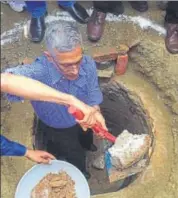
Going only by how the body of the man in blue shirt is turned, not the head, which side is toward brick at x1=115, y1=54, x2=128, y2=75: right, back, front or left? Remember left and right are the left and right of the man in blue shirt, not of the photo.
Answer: left

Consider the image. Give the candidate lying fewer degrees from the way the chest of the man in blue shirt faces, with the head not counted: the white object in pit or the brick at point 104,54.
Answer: the white object in pit

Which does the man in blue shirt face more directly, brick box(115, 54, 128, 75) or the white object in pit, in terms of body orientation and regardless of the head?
the white object in pit

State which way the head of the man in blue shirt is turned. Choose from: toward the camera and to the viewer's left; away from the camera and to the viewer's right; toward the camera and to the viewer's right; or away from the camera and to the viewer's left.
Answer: toward the camera and to the viewer's right

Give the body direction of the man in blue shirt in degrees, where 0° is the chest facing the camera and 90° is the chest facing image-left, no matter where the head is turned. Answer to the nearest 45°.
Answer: approximately 315°

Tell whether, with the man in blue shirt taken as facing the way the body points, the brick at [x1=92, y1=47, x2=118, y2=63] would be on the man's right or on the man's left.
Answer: on the man's left

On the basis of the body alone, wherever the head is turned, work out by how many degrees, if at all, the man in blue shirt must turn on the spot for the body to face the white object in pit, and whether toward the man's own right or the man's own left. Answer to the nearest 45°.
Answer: approximately 45° to the man's own left
